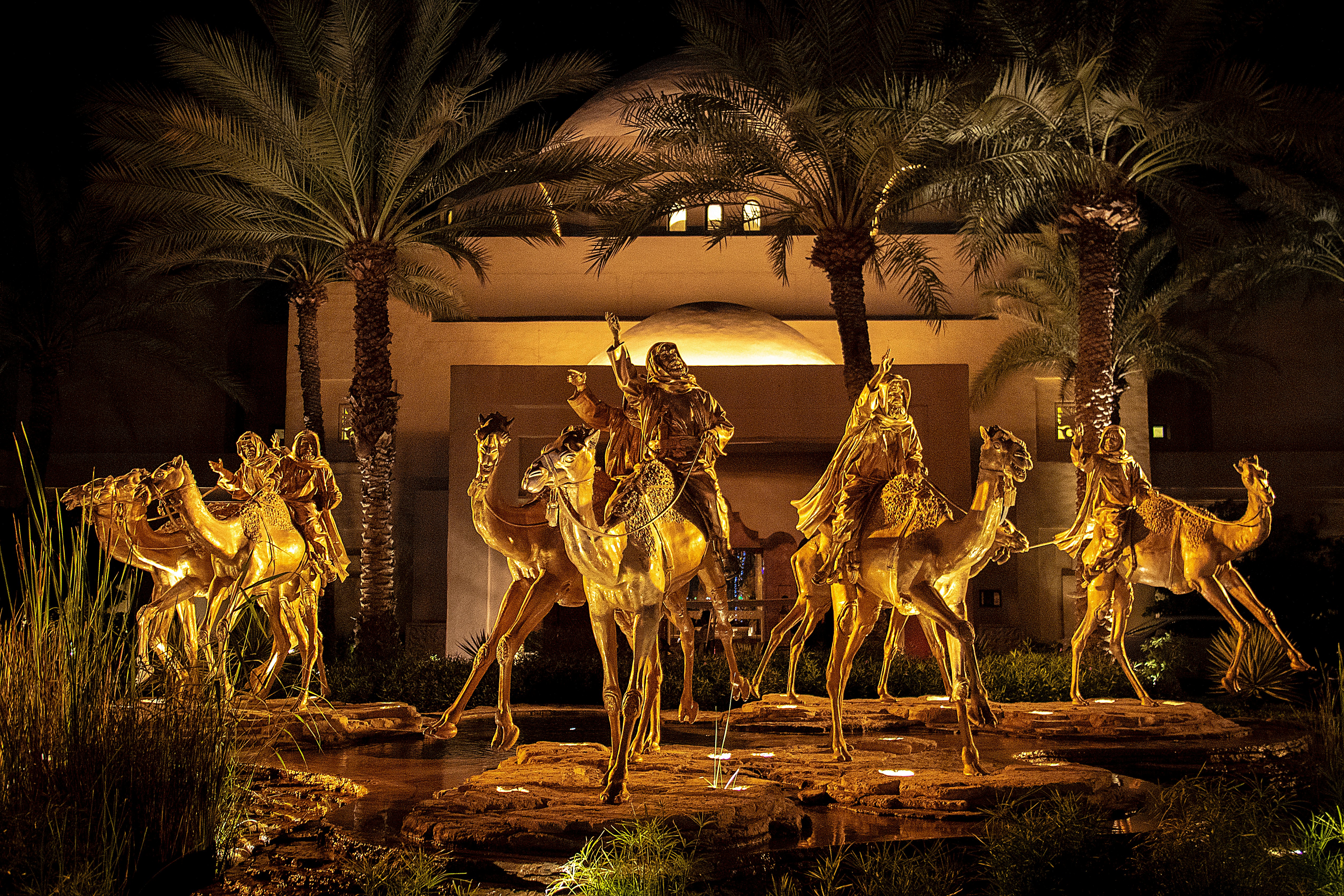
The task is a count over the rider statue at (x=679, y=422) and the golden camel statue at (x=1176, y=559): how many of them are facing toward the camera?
1

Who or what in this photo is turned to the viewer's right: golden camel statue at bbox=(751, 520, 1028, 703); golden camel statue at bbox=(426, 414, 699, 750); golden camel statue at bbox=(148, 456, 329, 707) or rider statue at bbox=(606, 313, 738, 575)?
golden camel statue at bbox=(751, 520, 1028, 703)

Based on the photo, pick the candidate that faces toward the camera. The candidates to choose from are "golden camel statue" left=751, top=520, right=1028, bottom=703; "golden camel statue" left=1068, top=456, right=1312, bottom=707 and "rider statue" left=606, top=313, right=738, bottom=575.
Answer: the rider statue

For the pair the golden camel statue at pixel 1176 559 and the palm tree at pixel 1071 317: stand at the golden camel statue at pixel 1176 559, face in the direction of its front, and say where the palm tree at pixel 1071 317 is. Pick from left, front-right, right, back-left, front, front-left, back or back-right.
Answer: left

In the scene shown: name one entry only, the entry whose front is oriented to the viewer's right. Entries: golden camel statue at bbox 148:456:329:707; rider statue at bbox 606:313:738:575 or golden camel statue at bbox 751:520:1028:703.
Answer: golden camel statue at bbox 751:520:1028:703

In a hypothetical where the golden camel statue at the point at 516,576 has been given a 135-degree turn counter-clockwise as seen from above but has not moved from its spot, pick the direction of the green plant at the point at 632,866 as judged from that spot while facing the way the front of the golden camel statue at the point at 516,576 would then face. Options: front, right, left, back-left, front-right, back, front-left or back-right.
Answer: right

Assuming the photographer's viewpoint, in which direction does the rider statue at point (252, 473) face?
facing the viewer and to the left of the viewer

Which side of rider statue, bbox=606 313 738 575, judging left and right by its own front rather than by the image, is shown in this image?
front

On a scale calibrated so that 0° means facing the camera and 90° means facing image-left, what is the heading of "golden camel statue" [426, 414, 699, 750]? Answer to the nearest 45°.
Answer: approximately 45°

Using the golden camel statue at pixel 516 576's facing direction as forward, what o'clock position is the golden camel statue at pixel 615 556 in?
the golden camel statue at pixel 615 556 is roughly at 10 o'clock from the golden camel statue at pixel 516 576.

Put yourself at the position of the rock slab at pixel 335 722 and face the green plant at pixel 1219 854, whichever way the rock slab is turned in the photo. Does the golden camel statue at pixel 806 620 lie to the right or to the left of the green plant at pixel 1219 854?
left

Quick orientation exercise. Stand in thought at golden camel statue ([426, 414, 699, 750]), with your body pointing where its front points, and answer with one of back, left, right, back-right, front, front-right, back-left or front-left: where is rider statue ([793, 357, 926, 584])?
back-left

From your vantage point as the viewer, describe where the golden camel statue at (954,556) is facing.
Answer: facing the viewer and to the right of the viewer

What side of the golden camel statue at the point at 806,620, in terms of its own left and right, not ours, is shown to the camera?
right

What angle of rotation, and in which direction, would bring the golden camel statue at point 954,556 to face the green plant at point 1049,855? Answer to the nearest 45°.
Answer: approximately 45° to its right

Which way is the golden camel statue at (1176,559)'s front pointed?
to the viewer's right
